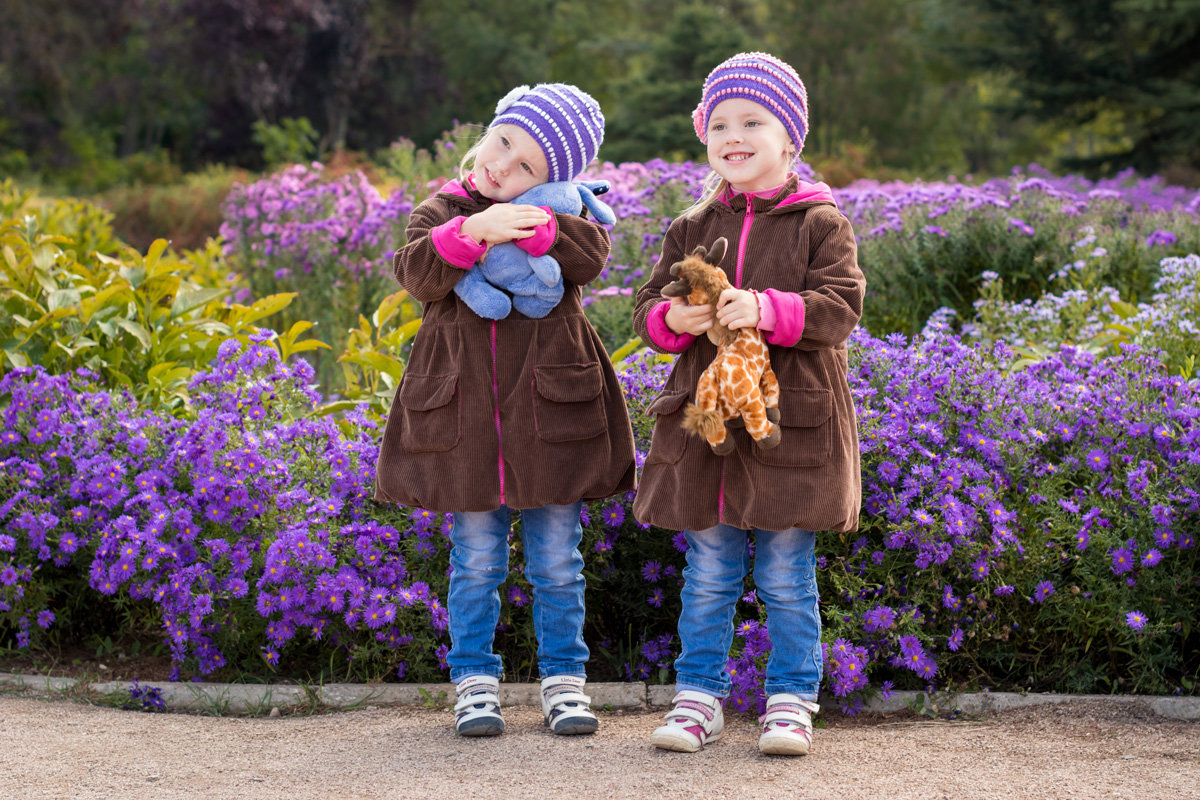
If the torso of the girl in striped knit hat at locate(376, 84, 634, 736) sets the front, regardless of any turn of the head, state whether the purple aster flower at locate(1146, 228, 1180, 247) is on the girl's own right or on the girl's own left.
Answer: on the girl's own left

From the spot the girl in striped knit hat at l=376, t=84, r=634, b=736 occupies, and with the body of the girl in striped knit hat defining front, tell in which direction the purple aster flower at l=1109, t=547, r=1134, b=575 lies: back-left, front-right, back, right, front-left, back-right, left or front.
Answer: left

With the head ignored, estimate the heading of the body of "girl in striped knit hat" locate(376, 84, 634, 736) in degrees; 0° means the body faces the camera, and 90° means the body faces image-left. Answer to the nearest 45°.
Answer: approximately 0°

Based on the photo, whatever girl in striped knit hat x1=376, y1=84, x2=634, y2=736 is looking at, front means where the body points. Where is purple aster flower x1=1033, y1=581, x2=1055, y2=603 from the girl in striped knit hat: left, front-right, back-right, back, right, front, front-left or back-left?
left

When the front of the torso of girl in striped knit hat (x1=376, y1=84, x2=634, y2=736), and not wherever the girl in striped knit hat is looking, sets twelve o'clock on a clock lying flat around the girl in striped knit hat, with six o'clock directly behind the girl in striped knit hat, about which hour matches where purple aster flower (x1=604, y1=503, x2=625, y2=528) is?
The purple aster flower is roughly at 7 o'clock from the girl in striped knit hat.

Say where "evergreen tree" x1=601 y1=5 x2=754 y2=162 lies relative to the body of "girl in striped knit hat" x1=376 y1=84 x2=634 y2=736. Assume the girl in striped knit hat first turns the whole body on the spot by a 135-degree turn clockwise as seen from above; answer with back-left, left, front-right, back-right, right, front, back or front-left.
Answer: front-right

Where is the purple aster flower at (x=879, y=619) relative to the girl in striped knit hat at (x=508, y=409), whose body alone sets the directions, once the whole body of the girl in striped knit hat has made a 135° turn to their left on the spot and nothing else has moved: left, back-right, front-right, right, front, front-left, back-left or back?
front-right

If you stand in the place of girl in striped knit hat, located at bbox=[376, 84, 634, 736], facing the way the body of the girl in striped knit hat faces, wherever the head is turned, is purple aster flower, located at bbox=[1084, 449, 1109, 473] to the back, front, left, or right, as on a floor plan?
left
